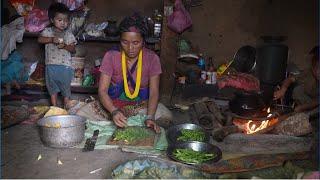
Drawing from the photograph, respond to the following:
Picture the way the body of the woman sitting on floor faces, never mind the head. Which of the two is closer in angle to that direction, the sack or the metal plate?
the metal plate

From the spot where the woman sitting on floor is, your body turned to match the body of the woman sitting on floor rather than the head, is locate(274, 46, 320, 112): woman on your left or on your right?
on your left

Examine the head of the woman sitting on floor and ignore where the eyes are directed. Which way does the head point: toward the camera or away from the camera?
toward the camera

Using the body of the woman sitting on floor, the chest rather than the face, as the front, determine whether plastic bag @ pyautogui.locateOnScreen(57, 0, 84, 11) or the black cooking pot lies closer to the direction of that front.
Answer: the black cooking pot

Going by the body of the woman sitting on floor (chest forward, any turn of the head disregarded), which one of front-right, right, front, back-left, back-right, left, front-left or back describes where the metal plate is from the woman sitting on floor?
front-left

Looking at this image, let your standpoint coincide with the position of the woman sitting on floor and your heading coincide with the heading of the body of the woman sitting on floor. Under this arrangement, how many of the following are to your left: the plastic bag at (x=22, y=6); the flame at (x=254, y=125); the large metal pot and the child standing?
1

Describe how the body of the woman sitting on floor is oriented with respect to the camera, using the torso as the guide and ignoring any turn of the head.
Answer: toward the camera

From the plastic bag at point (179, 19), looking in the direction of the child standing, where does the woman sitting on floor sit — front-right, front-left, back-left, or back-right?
front-left

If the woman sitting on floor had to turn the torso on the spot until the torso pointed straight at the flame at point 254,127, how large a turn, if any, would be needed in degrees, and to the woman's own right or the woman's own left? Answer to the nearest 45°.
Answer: approximately 90° to the woman's own left

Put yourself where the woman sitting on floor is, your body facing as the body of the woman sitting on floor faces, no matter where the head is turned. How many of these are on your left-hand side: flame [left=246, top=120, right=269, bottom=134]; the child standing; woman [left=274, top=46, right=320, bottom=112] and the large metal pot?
2

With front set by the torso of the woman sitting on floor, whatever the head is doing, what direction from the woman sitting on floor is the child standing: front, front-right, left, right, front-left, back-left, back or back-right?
back-right

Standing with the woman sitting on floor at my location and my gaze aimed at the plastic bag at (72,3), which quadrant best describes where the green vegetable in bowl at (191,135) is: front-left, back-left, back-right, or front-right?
back-right

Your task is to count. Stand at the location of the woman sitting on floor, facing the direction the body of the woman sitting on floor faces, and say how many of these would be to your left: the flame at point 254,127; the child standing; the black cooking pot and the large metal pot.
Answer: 2

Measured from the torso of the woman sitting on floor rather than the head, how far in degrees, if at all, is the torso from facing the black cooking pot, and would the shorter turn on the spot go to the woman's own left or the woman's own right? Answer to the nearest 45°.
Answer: approximately 90° to the woman's own left

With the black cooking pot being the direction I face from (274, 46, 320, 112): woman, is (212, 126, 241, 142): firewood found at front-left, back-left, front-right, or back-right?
front-left

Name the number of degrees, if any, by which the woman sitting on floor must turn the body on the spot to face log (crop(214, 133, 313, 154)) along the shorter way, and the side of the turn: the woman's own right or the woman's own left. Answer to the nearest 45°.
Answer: approximately 45° to the woman's own left

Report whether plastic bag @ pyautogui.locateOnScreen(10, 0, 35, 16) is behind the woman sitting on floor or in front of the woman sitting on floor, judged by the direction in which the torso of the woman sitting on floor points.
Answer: behind

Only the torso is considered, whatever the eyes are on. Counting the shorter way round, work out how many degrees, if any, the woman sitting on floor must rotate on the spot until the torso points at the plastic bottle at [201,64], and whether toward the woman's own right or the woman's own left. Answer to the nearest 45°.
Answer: approximately 135° to the woman's own left
